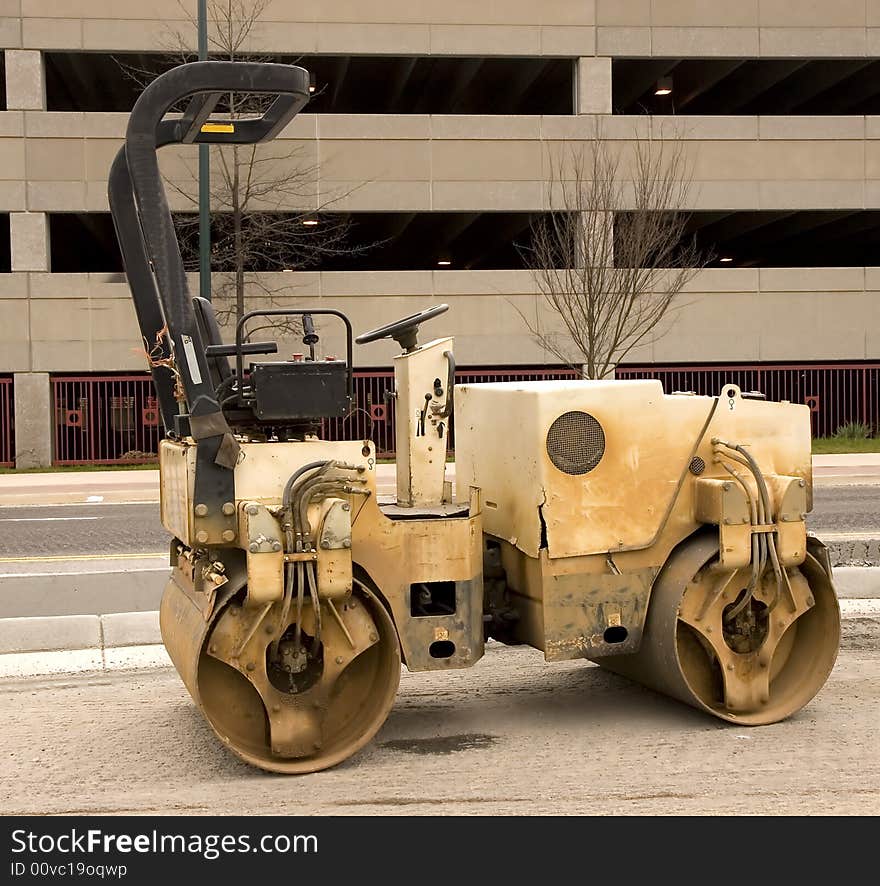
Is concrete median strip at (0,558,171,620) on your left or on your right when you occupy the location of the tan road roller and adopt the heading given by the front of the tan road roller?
on your left

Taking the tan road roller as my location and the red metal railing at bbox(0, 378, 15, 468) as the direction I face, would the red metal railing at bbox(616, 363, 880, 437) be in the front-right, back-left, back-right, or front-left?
front-right

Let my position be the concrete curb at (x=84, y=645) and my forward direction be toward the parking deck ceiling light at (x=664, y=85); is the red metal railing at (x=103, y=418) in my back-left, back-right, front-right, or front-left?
front-left

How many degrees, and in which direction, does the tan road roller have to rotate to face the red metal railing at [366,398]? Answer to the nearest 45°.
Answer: approximately 45° to its left

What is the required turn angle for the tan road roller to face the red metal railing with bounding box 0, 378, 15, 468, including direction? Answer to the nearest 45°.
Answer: approximately 90° to its left

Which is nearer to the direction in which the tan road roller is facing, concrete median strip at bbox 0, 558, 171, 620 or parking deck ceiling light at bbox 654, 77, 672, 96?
the parking deck ceiling light

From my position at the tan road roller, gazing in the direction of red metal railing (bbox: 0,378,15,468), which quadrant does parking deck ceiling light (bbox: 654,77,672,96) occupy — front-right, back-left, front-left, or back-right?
front-right

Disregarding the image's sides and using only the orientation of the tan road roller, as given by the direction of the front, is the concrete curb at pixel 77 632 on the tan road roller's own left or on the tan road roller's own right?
on the tan road roller's own left

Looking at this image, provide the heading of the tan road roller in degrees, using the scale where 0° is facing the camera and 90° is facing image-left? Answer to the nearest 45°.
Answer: approximately 225°

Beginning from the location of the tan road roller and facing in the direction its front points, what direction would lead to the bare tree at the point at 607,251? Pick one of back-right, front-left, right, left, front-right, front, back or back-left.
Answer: front-left

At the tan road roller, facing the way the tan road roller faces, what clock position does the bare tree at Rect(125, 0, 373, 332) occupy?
The bare tree is roughly at 10 o'clock from the tan road roller.
